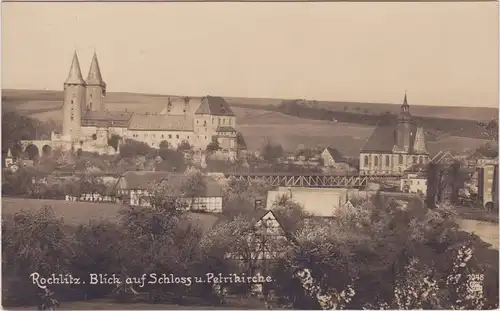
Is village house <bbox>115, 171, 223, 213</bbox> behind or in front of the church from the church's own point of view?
behind

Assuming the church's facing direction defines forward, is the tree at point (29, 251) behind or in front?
behind

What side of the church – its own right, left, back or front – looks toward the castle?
back

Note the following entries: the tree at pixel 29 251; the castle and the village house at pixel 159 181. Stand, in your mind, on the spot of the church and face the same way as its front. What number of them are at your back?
3

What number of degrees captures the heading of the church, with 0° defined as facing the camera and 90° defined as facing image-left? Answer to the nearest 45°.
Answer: approximately 270°
